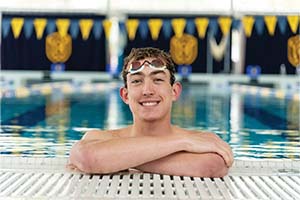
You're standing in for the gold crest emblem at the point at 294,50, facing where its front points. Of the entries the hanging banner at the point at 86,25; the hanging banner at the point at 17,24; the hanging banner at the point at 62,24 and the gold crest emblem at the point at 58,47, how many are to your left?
0

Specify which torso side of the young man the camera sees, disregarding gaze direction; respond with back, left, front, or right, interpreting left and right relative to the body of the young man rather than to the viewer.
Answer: front

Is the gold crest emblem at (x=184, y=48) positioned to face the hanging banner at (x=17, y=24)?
no

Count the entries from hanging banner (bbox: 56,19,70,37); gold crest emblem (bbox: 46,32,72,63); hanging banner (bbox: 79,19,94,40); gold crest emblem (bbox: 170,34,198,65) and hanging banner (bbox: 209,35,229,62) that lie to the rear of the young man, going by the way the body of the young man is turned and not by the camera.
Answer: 5

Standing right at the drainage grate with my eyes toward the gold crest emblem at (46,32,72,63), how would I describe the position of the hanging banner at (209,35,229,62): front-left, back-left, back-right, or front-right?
front-right

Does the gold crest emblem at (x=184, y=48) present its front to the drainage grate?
yes

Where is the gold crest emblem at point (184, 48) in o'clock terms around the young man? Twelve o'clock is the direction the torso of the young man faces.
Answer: The gold crest emblem is roughly at 6 o'clock from the young man.

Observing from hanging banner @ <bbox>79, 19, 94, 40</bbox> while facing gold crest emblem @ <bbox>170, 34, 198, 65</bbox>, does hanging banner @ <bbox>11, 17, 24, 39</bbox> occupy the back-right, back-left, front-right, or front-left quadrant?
back-left

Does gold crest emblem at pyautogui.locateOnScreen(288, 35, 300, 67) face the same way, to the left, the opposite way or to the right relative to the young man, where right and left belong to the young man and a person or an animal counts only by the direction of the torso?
the same way

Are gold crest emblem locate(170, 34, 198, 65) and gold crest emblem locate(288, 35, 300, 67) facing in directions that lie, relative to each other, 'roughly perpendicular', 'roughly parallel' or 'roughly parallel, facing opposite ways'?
roughly parallel

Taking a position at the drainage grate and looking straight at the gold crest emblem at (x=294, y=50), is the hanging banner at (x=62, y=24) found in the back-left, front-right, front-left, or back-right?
front-left

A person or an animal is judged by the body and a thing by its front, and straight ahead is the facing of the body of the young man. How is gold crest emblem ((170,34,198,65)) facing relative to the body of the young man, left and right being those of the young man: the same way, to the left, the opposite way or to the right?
the same way

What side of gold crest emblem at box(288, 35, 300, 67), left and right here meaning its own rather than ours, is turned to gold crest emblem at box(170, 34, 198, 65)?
right

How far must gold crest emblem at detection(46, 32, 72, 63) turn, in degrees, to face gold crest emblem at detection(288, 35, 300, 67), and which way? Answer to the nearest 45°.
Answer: approximately 90° to its left

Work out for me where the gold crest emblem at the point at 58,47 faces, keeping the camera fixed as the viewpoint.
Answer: facing the viewer

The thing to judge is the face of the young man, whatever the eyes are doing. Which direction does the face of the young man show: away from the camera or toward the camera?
toward the camera

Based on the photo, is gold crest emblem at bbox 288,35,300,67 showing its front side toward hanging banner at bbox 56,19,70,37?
no
